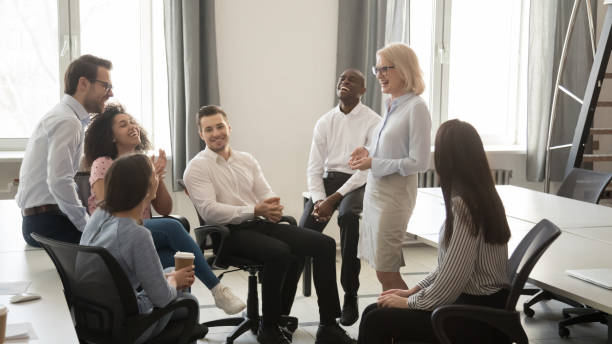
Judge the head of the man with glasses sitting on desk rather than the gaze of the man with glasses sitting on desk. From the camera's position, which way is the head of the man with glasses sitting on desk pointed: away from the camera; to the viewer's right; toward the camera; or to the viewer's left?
to the viewer's right

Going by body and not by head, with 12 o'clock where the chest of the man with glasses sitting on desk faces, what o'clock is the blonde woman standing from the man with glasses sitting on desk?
The blonde woman standing is roughly at 12 o'clock from the man with glasses sitting on desk.

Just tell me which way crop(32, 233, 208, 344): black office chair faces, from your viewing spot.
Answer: facing away from the viewer and to the right of the viewer

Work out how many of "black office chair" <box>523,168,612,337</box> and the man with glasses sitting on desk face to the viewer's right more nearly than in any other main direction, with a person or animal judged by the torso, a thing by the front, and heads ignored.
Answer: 1

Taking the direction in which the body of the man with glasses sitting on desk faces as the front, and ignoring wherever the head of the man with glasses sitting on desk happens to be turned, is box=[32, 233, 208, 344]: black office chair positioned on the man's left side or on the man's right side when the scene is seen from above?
on the man's right side

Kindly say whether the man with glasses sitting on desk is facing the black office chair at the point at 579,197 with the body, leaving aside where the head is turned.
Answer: yes

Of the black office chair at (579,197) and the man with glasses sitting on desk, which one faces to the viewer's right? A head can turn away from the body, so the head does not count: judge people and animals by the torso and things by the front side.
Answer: the man with glasses sitting on desk

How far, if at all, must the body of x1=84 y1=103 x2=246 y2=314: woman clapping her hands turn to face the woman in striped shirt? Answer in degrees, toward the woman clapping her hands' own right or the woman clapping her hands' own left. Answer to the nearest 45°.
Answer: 0° — they already face them

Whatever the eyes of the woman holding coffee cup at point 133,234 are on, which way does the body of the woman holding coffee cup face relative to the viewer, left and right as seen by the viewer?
facing away from the viewer and to the right of the viewer

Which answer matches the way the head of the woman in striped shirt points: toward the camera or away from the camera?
away from the camera

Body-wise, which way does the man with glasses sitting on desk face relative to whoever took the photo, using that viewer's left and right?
facing to the right of the viewer
